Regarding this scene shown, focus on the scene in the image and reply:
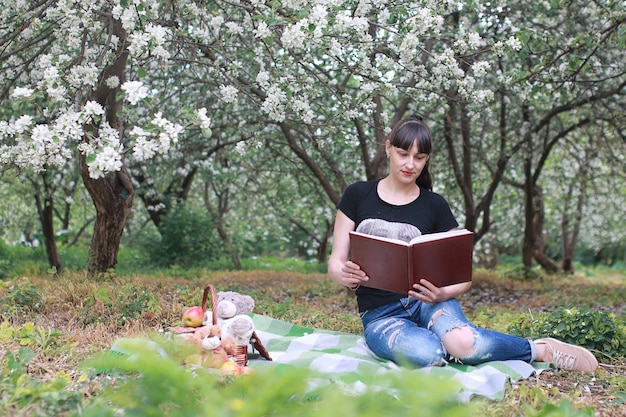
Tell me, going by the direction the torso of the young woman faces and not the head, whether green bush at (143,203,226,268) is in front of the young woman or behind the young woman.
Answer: behind

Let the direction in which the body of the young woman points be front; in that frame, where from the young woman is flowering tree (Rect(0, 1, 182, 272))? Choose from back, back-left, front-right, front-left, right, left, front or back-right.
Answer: right

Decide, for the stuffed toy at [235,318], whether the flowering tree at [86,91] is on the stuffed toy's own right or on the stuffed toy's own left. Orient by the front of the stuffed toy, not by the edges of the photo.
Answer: on the stuffed toy's own right

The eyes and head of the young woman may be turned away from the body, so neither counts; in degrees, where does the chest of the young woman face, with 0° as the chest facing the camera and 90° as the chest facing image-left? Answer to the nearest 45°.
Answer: approximately 0°

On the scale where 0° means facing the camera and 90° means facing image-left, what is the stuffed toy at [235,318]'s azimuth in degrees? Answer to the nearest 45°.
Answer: approximately 45°

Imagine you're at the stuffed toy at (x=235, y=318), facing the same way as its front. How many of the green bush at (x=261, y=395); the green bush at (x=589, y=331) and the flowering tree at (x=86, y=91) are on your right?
1

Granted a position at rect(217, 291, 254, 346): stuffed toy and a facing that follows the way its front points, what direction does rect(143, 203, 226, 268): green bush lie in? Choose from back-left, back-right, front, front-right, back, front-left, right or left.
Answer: back-right

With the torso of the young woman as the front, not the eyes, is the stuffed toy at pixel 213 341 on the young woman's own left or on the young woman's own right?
on the young woman's own right

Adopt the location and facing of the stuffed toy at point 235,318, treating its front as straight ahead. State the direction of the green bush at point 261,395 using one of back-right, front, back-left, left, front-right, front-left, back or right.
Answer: front-left

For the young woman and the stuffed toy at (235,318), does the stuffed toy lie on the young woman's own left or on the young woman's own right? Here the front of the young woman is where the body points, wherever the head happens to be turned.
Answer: on the young woman's own right
